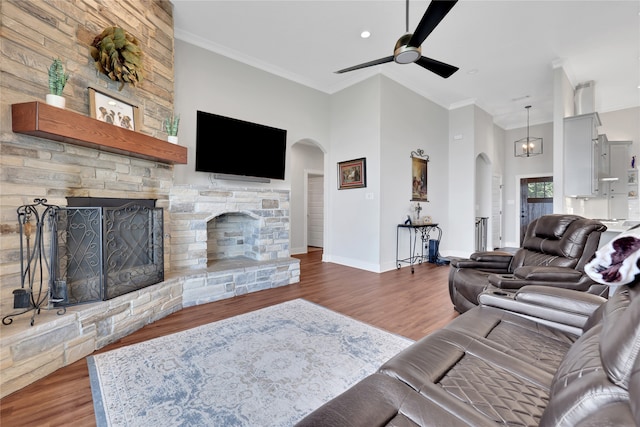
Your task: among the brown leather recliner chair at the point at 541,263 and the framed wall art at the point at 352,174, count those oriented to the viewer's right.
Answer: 0

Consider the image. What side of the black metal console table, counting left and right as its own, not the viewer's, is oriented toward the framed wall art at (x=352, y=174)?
right

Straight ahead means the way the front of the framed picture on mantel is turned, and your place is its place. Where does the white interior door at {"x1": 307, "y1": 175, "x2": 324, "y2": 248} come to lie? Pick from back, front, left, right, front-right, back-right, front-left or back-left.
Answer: left

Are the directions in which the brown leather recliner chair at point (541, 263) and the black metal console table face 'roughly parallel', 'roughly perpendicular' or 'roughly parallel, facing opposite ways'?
roughly perpendicular

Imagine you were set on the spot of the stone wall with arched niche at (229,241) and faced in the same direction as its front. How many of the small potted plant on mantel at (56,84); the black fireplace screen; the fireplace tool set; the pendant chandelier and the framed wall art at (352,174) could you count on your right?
3

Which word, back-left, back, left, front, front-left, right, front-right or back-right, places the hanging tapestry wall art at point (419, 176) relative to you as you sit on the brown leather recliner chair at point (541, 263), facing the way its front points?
right

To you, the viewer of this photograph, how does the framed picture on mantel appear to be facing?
facing the viewer and to the right of the viewer

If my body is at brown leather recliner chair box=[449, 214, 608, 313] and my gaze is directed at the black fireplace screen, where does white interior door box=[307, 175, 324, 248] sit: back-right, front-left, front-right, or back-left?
front-right

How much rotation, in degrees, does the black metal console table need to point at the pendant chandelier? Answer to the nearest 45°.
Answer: approximately 90° to its left

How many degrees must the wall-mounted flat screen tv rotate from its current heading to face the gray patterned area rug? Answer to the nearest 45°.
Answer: approximately 45° to its right

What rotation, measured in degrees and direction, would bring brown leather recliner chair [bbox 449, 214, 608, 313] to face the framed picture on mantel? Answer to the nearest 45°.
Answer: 0° — it already faces it

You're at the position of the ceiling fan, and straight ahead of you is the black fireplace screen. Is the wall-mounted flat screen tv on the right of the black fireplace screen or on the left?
right

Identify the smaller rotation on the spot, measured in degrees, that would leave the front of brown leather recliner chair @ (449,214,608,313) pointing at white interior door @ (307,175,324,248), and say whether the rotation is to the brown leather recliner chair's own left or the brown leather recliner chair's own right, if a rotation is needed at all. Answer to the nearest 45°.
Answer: approximately 90° to the brown leather recliner chair's own right

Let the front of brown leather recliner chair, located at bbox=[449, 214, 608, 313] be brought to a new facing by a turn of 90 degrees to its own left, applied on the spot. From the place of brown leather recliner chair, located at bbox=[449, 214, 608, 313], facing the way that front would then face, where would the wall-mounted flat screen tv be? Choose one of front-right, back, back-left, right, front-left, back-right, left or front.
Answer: back-right

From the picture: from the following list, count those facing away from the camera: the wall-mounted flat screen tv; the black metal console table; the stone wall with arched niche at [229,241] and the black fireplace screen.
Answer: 0

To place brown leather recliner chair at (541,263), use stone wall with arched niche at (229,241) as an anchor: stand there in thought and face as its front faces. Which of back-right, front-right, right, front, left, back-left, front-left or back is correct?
front

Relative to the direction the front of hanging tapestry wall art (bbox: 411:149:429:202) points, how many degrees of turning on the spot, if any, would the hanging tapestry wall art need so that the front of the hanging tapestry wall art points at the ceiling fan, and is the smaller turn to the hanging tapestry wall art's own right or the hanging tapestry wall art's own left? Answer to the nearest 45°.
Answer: approximately 45° to the hanging tapestry wall art's own right

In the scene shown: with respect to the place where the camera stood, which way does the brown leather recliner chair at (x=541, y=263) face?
facing the viewer and to the left of the viewer

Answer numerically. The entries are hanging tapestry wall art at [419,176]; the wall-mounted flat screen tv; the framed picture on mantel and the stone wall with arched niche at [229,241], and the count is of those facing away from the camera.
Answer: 0

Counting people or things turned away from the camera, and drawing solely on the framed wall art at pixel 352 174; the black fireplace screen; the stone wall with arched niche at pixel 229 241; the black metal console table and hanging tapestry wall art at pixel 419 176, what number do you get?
0
